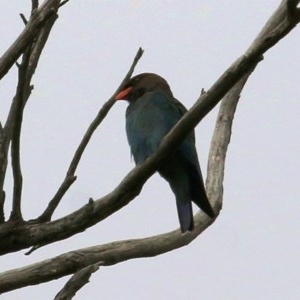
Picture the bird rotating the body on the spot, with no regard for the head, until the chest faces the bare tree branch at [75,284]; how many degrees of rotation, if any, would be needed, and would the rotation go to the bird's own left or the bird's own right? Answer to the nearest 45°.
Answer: approximately 45° to the bird's own left

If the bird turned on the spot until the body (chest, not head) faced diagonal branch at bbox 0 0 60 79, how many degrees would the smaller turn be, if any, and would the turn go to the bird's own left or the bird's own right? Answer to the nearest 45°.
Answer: approximately 45° to the bird's own left

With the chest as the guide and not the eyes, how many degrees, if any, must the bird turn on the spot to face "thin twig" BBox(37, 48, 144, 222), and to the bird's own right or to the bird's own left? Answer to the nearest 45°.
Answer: approximately 45° to the bird's own right
